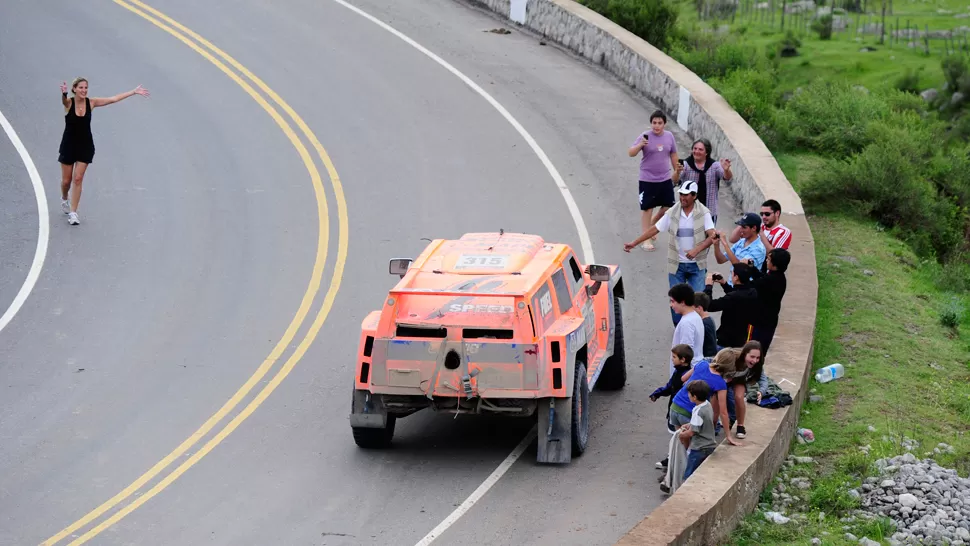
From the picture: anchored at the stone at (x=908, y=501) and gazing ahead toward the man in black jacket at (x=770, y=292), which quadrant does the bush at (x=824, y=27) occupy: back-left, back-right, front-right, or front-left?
front-right

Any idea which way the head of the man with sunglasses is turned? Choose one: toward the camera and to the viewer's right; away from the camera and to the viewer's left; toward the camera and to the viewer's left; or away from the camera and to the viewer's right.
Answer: toward the camera and to the viewer's left

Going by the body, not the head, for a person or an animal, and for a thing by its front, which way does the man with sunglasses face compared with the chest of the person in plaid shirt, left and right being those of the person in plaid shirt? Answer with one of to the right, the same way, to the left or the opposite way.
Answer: the same way

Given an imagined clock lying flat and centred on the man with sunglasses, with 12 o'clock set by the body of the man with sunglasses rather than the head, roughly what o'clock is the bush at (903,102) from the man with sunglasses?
The bush is roughly at 5 o'clock from the man with sunglasses.

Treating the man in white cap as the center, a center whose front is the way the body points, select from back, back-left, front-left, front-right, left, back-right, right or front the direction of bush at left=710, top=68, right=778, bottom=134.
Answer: back-right

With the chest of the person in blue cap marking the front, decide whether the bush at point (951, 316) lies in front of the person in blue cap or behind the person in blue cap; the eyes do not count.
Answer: behind

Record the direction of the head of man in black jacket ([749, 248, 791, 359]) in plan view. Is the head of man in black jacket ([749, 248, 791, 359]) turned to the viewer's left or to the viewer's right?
to the viewer's left

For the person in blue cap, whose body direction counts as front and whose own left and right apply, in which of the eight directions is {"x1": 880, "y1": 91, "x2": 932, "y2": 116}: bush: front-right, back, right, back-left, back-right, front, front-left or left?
back-right

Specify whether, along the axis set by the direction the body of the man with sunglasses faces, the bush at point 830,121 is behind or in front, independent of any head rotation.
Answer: behind

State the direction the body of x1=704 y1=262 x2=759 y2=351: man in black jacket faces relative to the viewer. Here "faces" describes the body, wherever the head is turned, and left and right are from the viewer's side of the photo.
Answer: facing away from the viewer and to the left of the viewer

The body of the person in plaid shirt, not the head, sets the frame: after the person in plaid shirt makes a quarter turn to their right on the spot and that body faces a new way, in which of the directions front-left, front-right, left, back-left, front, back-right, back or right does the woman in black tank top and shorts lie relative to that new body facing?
front-left

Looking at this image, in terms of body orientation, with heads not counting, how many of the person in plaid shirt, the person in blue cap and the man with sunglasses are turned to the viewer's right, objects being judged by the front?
0

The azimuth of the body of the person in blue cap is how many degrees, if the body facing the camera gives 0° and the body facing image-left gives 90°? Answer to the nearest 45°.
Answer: approximately 45°

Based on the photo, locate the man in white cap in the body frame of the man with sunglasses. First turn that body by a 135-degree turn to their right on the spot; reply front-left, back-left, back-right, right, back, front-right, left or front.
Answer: left

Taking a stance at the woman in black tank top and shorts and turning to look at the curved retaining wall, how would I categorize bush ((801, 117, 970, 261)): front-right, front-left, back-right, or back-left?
front-left

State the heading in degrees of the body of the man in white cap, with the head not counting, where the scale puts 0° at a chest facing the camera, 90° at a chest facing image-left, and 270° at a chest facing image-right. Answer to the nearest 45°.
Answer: approximately 45°

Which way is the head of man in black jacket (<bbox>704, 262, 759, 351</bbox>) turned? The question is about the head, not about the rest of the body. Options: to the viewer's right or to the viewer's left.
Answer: to the viewer's left

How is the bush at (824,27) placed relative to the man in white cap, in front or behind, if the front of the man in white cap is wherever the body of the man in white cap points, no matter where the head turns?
behind
